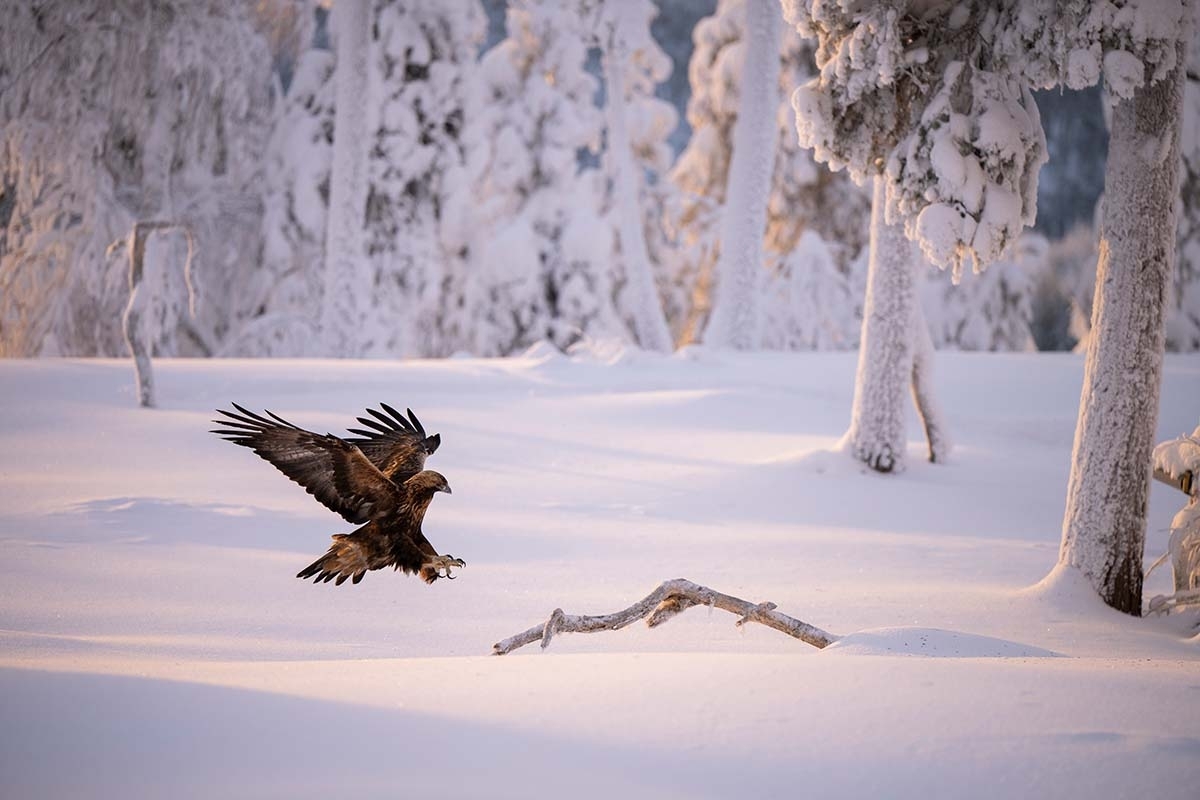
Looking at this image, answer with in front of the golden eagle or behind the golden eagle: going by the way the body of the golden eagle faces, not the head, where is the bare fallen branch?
in front

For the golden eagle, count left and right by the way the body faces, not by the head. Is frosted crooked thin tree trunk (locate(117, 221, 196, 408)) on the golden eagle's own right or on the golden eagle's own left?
on the golden eagle's own left

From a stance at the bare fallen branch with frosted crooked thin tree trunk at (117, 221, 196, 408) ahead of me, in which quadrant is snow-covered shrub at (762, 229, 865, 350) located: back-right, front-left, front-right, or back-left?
front-right

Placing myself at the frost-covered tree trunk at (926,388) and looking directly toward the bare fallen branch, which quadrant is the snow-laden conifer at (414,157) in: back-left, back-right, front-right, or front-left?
back-right

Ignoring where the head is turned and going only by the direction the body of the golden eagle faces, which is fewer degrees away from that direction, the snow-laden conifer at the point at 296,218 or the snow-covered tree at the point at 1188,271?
the snow-covered tree

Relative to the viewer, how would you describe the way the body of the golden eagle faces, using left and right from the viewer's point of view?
facing to the right of the viewer

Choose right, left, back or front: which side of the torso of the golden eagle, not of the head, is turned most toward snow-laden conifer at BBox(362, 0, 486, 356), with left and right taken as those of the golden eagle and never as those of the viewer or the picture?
left

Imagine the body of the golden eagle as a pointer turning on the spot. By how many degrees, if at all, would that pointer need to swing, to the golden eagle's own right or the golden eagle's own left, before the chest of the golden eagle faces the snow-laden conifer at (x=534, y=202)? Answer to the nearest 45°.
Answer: approximately 90° to the golden eagle's own left

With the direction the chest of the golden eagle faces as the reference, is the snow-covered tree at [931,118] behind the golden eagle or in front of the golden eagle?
in front

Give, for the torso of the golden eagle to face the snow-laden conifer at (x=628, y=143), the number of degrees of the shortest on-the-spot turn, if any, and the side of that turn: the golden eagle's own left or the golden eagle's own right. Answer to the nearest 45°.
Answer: approximately 90° to the golden eagle's own left

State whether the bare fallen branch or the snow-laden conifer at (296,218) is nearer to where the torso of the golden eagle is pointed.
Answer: the bare fallen branch
